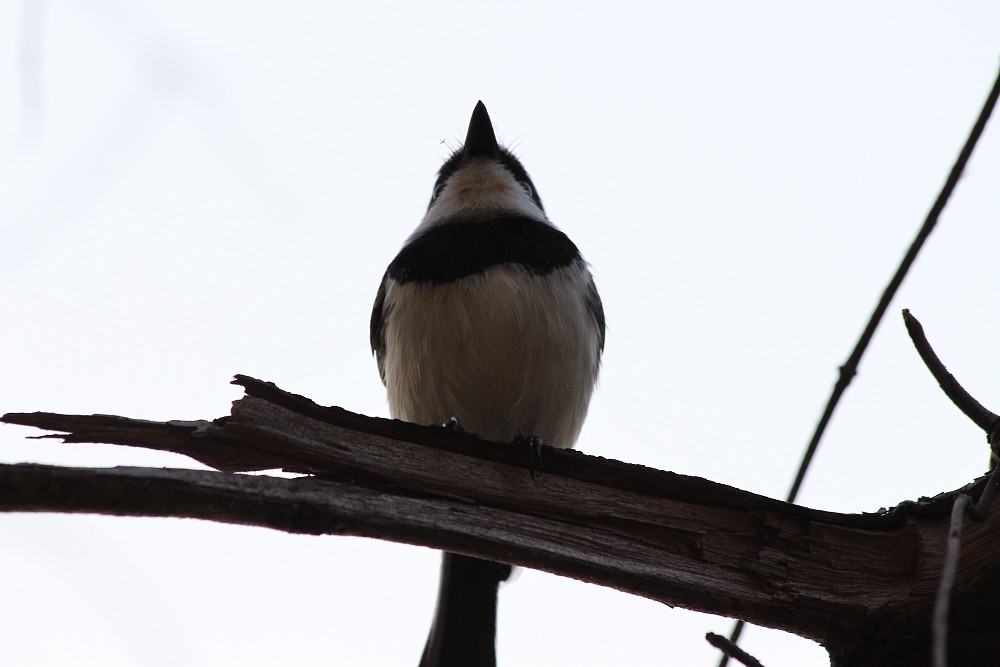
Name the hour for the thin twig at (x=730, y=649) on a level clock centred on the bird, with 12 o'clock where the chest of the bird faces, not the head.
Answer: The thin twig is roughly at 9 o'clock from the bird.

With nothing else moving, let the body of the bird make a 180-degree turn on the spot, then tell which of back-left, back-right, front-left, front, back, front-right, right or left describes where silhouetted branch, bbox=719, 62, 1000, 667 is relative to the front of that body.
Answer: back-right

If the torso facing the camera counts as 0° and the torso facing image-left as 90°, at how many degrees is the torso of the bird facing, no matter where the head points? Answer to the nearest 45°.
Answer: approximately 0°
